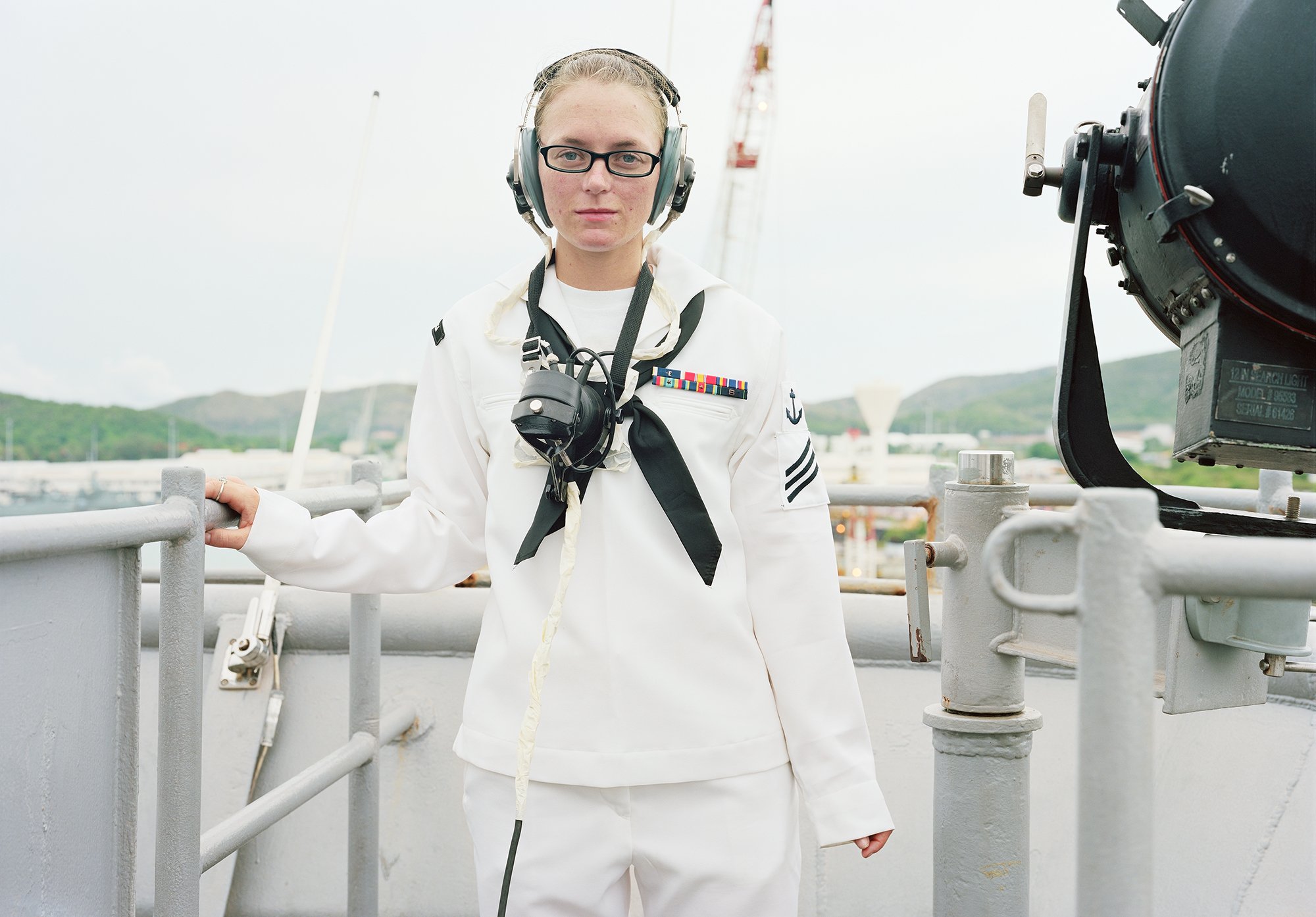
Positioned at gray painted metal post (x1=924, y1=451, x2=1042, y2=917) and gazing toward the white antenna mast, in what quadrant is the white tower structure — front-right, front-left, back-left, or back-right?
front-right

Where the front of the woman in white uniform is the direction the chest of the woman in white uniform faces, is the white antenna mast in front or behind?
behind

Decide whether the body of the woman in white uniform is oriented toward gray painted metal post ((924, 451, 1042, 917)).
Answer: no

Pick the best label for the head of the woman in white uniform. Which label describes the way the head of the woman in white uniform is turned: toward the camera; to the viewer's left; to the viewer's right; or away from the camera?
toward the camera

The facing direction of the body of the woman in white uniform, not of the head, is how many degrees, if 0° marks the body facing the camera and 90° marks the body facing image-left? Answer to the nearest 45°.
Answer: approximately 0°

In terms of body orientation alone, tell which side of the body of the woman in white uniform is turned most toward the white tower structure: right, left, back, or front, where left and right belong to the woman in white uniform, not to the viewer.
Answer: back

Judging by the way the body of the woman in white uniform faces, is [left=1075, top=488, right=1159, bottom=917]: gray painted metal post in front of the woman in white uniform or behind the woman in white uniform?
in front

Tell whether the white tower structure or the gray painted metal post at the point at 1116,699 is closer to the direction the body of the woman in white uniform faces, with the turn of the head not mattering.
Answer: the gray painted metal post
